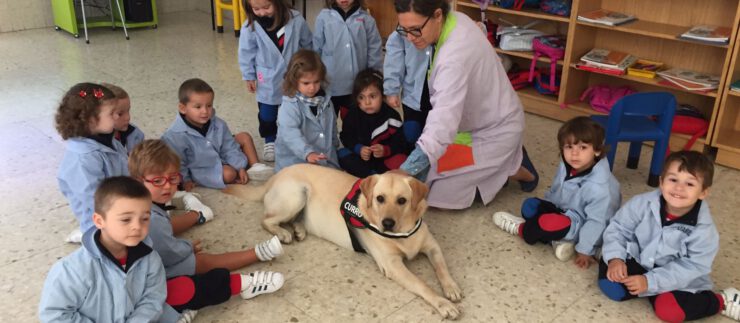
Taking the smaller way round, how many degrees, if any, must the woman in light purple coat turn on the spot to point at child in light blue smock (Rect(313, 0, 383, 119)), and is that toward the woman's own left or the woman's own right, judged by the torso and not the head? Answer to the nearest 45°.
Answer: approximately 45° to the woman's own right

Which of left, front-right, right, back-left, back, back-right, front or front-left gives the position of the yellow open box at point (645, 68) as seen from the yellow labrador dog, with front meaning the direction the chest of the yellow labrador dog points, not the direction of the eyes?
left

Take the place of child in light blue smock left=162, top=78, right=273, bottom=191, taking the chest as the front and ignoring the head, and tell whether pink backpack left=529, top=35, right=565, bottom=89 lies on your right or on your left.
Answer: on your left

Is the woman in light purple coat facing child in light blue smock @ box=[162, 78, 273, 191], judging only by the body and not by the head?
yes

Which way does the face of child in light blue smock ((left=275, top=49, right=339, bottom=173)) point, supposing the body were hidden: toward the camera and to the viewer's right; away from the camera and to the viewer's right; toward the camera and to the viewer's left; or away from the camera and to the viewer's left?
toward the camera and to the viewer's right

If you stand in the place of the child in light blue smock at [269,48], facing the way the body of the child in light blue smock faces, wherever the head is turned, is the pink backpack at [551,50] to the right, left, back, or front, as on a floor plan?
left

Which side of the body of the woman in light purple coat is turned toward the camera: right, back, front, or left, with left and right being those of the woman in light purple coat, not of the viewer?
left

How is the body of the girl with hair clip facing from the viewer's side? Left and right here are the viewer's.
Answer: facing to the right of the viewer

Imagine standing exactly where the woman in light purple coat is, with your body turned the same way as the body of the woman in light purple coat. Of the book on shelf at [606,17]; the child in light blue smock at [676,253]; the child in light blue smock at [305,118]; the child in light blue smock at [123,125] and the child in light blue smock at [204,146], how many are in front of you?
3

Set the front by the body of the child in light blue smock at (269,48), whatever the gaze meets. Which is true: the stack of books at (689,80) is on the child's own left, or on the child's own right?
on the child's own left

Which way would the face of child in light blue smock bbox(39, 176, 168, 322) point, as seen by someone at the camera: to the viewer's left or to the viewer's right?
to the viewer's right
